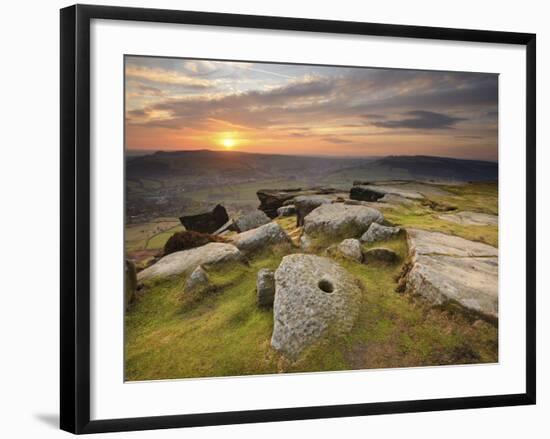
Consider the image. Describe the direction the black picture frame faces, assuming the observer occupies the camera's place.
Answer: facing the viewer and to the right of the viewer
